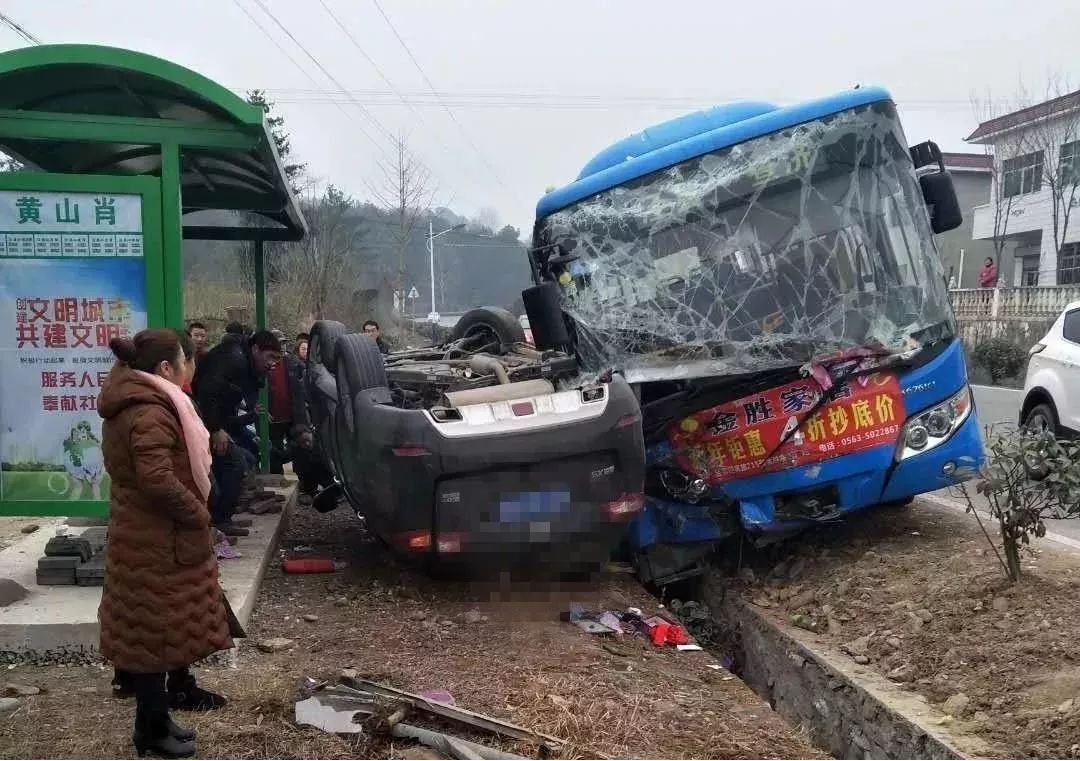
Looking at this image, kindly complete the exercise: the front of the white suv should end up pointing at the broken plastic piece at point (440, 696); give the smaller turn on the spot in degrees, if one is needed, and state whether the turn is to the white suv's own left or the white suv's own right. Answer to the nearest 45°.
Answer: approximately 45° to the white suv's own right

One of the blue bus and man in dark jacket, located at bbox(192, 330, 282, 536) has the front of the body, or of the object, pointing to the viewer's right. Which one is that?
the man in dark jacket

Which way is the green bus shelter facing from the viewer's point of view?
to the viewer's right

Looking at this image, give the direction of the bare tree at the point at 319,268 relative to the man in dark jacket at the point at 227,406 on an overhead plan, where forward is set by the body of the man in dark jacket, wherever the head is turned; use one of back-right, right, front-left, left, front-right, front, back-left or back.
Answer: left

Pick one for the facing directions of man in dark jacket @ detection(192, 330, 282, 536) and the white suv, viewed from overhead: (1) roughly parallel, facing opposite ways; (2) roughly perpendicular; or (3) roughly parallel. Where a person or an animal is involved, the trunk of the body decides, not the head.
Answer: roughly perpendicular

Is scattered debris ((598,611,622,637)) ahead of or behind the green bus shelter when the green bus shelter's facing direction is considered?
ahead

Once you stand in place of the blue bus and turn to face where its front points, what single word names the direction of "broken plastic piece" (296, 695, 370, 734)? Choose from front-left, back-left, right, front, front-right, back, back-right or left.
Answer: front-right

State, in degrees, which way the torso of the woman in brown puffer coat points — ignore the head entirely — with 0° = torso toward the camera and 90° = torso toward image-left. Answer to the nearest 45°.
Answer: approximately 270°

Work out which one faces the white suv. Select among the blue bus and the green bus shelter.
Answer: the green bus shelter

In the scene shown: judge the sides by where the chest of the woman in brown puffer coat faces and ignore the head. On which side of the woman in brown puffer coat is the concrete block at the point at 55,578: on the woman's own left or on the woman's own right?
on the woman's own left

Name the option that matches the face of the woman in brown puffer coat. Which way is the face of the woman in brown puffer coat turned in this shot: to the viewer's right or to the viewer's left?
to the viewer's right

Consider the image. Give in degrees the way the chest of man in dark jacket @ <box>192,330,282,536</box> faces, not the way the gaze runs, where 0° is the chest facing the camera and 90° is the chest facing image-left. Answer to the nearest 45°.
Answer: approximately 270°
